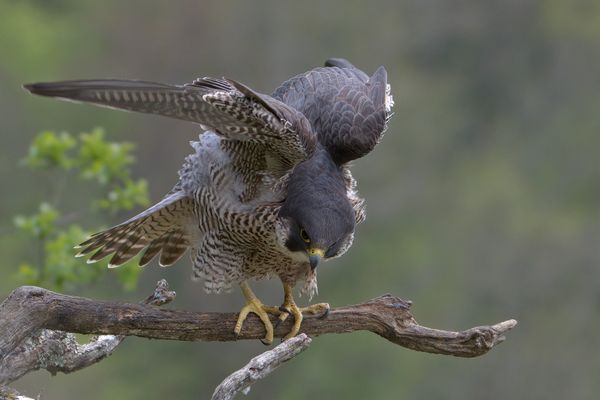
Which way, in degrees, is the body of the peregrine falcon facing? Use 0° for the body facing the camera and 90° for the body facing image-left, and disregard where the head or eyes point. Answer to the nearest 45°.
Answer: approximately 315°
